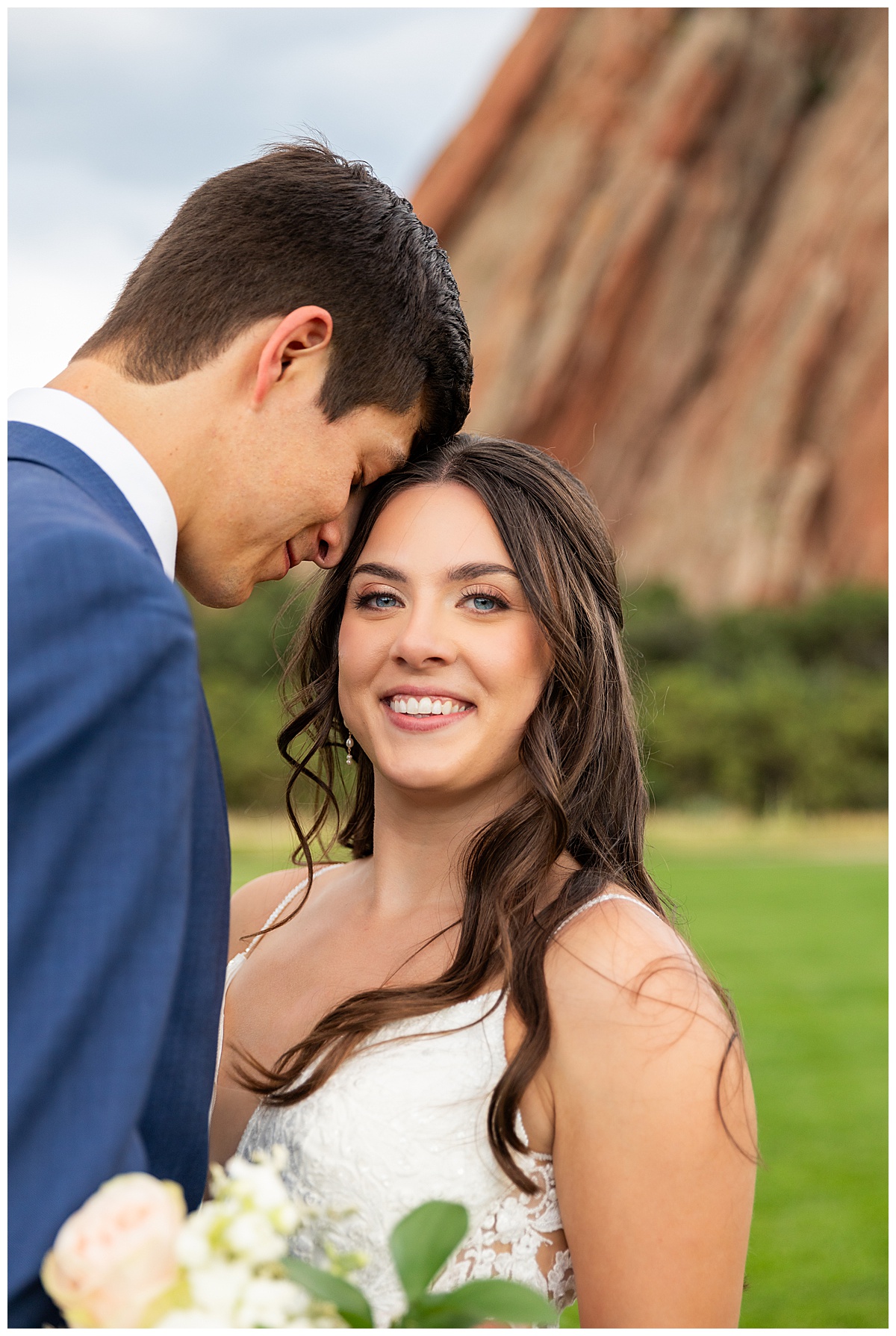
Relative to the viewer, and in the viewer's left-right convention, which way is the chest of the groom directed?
facing to the right of the viewer

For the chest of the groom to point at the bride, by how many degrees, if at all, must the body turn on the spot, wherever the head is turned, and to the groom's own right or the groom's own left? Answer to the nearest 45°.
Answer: approximately 45° to the groom's own left

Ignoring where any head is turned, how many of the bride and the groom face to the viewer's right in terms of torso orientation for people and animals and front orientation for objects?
1

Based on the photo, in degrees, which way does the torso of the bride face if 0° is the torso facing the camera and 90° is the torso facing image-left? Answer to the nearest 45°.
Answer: approximately 45°

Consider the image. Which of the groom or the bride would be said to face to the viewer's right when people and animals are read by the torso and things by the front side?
the groom

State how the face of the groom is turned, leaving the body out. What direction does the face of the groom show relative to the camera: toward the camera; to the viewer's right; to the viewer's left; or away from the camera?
to the viewer's right
